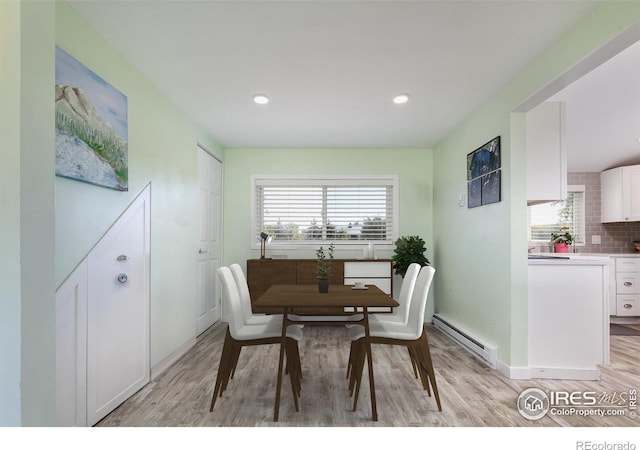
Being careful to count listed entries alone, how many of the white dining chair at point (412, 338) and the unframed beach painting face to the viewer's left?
1

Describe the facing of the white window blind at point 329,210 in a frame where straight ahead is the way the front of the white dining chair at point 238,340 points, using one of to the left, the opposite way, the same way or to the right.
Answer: to the right

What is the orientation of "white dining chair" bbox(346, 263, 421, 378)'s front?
to the viewer's left

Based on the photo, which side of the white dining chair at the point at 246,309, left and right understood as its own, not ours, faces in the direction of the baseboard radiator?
front

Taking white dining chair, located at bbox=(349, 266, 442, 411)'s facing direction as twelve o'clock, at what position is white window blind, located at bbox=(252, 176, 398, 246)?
The white window blind is roughly at 2 o'clock from the white dining chair.

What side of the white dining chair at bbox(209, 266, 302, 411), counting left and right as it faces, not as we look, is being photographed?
right

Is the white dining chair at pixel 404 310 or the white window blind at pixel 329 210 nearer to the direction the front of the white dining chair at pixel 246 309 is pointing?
the white dining chair

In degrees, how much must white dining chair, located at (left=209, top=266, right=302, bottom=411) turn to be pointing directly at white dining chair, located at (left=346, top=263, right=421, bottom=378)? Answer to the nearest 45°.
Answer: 0° — it already faces it

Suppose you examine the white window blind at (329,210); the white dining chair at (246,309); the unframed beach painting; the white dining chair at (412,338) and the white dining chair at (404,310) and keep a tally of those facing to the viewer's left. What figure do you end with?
2

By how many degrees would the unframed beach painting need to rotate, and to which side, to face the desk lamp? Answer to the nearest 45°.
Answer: approximately 90° to its left

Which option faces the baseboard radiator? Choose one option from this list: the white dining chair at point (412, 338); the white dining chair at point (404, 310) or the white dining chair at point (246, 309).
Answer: the white dining chair at point (246, 309)

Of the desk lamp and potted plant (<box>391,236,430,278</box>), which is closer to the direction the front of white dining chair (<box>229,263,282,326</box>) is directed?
the potted plant

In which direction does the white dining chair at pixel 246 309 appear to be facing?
to the viewer's right

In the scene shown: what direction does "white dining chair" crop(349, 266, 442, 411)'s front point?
to the viewer's left
